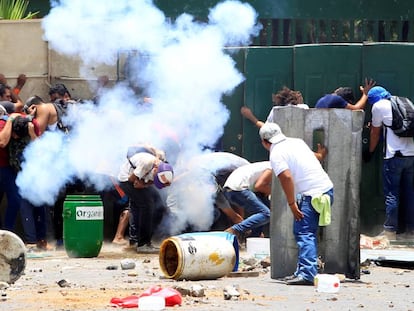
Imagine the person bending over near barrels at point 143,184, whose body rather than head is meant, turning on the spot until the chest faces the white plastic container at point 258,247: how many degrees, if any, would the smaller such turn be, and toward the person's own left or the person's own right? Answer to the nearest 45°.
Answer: approximately 45° to the person's own right

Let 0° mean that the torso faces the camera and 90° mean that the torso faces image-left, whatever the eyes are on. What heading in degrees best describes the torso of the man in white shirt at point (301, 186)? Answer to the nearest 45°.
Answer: approximately 90°

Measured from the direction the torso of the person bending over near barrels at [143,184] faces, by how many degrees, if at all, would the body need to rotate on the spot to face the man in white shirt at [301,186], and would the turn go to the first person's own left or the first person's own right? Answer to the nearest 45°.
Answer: approximately 45° to the first person's own right

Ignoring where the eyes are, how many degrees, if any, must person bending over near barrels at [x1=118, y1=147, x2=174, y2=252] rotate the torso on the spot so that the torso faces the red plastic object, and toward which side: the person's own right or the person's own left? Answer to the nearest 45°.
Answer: approximately 90° to the person's own right

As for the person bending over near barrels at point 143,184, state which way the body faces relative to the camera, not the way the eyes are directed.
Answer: to the viewer's right

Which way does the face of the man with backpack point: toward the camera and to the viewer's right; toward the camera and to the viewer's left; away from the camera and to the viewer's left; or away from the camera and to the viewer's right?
away from the camera and to the viewer's left

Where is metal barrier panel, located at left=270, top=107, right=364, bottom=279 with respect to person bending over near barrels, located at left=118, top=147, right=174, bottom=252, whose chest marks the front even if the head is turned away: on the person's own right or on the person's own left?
on the person's own right
